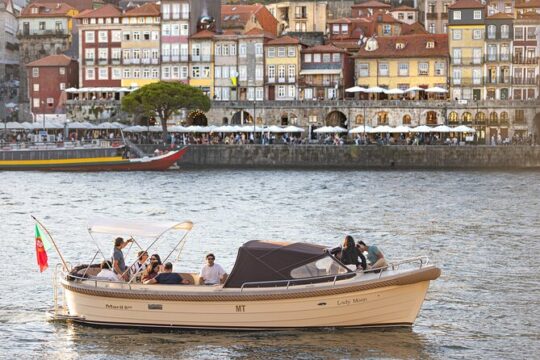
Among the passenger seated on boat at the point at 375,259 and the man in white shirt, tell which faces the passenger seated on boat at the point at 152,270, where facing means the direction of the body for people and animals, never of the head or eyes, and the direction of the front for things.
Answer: the passenger seated on boat at the point at 375,259

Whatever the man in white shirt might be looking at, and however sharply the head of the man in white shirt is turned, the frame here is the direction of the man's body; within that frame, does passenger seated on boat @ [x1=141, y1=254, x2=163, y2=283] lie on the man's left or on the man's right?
on the man's right

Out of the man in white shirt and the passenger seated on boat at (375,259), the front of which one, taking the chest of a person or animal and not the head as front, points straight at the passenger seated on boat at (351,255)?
the passenger seated on boat at (375,259)

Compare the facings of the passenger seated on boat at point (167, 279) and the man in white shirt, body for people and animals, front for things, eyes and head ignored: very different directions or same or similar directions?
very different directions

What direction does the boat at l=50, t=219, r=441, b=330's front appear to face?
to the viewer's right

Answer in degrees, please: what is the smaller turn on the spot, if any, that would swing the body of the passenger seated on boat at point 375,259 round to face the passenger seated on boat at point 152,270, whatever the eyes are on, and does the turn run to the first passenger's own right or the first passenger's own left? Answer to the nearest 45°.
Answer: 0° — they already face them

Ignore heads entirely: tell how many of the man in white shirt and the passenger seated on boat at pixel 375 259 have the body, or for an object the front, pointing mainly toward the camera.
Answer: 1

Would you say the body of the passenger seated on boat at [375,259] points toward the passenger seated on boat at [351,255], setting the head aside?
yes

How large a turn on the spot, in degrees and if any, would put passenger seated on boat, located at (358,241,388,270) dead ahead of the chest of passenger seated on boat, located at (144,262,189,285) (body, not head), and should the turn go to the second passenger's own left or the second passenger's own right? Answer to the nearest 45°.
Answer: approximately 90° to the second passenger's own right

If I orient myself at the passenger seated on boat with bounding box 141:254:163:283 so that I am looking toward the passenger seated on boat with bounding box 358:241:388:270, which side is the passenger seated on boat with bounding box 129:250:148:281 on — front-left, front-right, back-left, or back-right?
back-left

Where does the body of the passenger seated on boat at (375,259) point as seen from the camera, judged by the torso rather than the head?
to the viewer's left

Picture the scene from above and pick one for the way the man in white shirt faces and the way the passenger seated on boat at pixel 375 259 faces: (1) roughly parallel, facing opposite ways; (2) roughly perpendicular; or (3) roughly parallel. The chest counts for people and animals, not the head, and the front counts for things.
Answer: roughly perpendicular

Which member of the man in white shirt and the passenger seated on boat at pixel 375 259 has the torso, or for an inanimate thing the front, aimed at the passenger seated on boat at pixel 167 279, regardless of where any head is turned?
the passenger seated on boat at pixel 375 259
